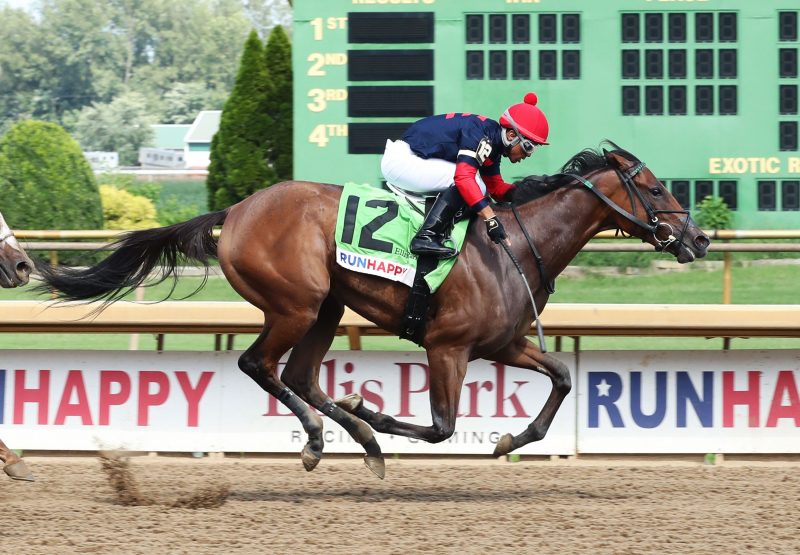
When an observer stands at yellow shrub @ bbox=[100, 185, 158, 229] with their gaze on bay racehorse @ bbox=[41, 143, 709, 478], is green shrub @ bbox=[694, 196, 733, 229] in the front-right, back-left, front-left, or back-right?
front-left

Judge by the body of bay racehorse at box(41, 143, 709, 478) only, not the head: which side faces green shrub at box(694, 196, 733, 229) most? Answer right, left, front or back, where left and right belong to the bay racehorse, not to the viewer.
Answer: left

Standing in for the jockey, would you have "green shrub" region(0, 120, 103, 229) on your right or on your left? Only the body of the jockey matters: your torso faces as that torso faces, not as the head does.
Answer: on your left

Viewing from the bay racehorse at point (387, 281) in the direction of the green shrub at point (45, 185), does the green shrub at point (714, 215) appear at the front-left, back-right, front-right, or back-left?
front-right

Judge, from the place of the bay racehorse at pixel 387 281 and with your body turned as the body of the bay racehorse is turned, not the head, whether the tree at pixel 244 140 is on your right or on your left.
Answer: on your left

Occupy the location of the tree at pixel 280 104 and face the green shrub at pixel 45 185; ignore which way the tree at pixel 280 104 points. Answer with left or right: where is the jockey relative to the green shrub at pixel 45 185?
left

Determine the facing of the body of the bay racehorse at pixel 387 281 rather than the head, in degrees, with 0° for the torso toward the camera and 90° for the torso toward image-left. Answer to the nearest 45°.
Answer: approximately 270°

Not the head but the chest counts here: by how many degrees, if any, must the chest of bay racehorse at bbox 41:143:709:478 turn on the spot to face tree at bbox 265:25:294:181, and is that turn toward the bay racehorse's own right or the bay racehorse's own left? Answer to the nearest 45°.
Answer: approximately 90° to the bay racehorse's own left

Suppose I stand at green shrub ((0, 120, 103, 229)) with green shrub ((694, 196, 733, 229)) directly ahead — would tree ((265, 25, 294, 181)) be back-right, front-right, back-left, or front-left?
front-left

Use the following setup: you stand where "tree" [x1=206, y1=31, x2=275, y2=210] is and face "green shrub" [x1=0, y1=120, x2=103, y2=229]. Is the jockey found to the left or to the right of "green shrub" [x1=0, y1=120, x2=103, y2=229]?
left

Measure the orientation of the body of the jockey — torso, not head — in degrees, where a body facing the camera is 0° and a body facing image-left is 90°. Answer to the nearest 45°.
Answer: approximately 270°

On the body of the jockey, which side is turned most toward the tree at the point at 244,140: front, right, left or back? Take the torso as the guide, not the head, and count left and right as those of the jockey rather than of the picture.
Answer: left
